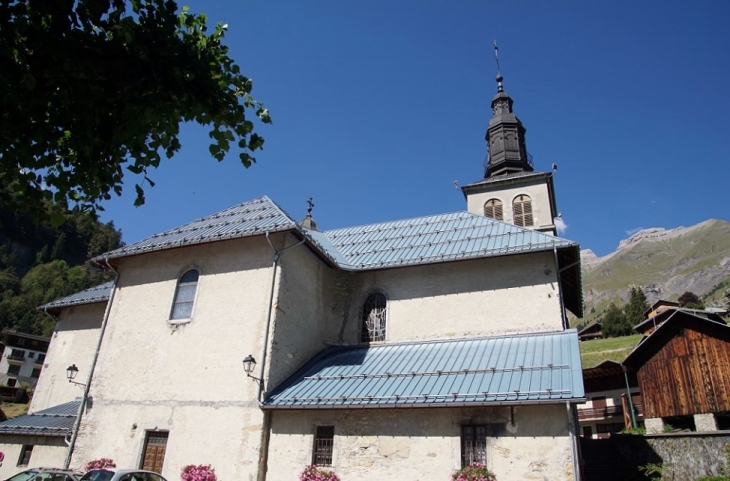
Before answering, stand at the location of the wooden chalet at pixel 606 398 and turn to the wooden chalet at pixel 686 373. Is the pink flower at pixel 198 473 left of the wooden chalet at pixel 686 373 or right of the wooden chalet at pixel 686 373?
right

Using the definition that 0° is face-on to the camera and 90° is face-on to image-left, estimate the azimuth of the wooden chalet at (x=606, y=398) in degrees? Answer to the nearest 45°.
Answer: approximately 0°

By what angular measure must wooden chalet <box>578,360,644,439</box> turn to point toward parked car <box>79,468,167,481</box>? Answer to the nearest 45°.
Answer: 0° — it already faces it

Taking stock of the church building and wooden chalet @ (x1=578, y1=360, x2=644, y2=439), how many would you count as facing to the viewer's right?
1

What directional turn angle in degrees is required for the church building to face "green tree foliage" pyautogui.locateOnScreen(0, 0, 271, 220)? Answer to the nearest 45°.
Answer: approximately 135° to its right

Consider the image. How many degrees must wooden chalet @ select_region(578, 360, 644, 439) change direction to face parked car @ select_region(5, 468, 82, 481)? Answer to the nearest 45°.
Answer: approximately 45° to its right
